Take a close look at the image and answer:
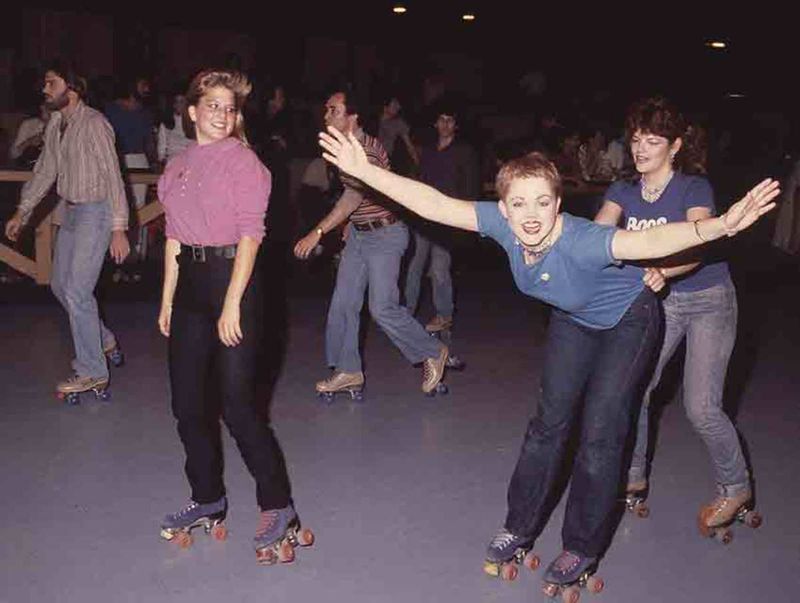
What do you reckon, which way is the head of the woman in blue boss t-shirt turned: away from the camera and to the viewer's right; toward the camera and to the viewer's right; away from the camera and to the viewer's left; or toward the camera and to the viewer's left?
toward the camera and to the viewer's left

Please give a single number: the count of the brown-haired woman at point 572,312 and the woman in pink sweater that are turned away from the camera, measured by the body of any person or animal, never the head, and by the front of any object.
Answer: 0

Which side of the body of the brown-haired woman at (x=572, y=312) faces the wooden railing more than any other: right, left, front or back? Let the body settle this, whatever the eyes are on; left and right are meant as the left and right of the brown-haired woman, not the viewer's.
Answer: right

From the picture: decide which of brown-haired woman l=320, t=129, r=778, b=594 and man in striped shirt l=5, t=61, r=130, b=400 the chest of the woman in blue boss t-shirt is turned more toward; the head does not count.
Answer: the brown-haired woman

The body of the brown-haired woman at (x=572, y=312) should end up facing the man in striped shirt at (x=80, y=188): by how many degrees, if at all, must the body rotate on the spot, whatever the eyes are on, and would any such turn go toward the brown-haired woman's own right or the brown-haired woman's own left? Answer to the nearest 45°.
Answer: approximately 90° to the brown-haired woman's own right

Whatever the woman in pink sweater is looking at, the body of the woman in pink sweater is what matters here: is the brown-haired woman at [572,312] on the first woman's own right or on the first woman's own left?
on the first woman's own left

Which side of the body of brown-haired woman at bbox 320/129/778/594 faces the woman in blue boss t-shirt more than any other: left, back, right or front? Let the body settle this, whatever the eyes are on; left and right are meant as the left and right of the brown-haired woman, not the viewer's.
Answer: back

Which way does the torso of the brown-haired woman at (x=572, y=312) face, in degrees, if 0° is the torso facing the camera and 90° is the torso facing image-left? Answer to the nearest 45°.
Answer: approximately 45°

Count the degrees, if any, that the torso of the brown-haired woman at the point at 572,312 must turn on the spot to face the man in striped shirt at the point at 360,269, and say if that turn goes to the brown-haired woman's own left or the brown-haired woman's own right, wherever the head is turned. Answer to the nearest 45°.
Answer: approximately 90° to the brown-haired woman's own right
